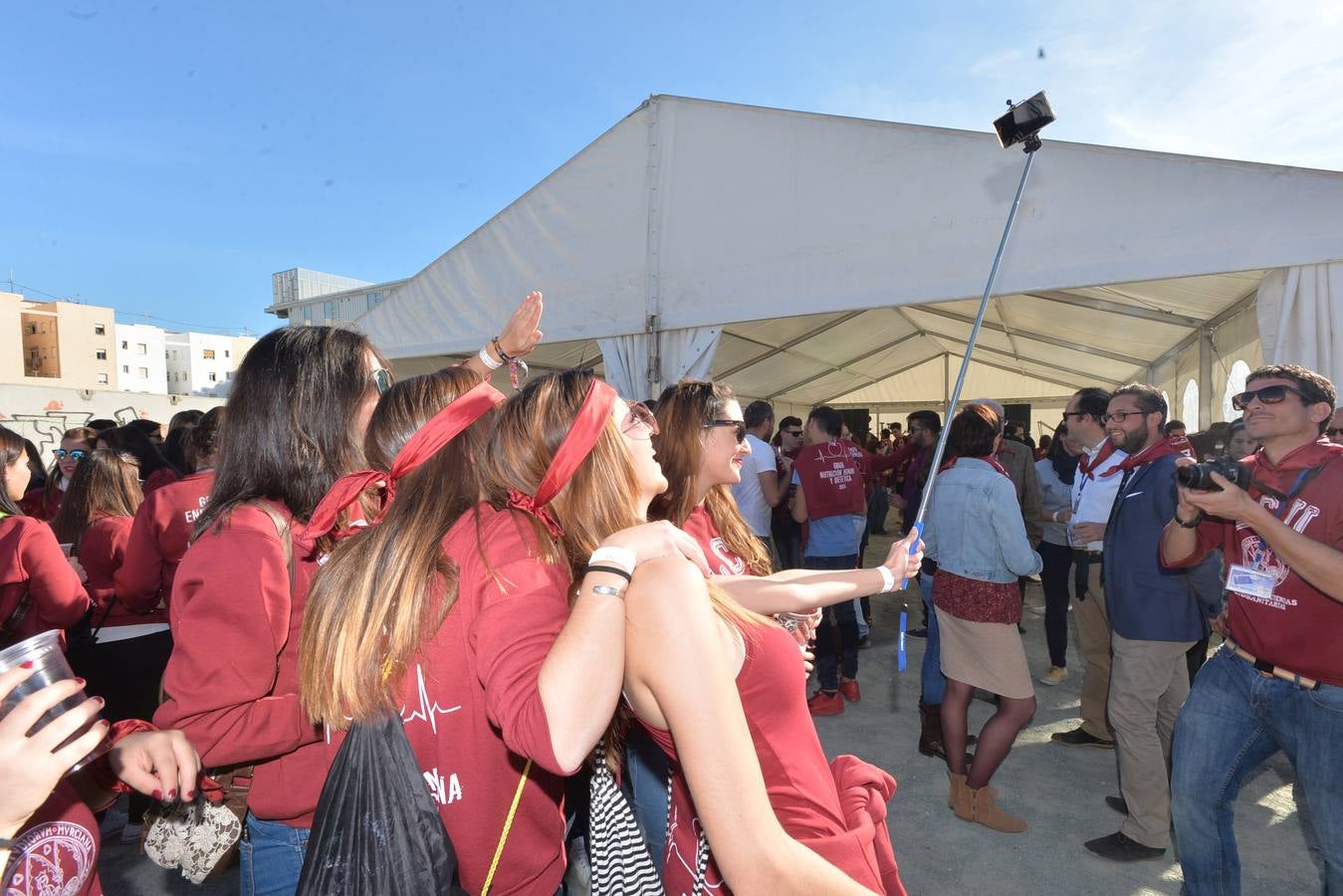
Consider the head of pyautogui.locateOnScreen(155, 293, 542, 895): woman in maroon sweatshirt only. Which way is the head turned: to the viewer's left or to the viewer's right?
to the viewer's right

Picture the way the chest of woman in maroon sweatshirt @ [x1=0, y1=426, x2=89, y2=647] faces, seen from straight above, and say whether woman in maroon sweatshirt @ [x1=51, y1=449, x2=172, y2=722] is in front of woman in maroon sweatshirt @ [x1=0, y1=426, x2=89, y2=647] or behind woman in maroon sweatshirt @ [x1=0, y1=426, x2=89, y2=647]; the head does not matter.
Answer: in front

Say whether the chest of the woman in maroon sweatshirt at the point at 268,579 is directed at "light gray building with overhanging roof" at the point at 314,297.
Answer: no

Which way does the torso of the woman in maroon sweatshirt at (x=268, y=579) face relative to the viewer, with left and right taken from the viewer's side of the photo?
facing to the right of the viewer

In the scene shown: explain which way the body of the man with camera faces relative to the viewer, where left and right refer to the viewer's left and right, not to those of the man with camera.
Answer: facing the viewer and to the left of the viewer

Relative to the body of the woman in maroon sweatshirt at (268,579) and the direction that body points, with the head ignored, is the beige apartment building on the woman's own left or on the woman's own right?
on the woman's own left

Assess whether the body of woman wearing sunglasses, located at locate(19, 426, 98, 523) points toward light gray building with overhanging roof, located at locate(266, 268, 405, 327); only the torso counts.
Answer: no

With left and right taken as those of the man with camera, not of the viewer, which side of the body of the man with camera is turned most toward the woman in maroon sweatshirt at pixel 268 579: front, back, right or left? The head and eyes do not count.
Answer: front

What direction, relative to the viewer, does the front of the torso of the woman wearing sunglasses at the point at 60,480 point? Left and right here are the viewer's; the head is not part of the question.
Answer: facing the viewer

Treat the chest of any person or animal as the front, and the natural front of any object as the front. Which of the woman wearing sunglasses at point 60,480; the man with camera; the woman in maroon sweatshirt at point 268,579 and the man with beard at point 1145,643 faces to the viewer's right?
the woman in maroon sweatshirt
